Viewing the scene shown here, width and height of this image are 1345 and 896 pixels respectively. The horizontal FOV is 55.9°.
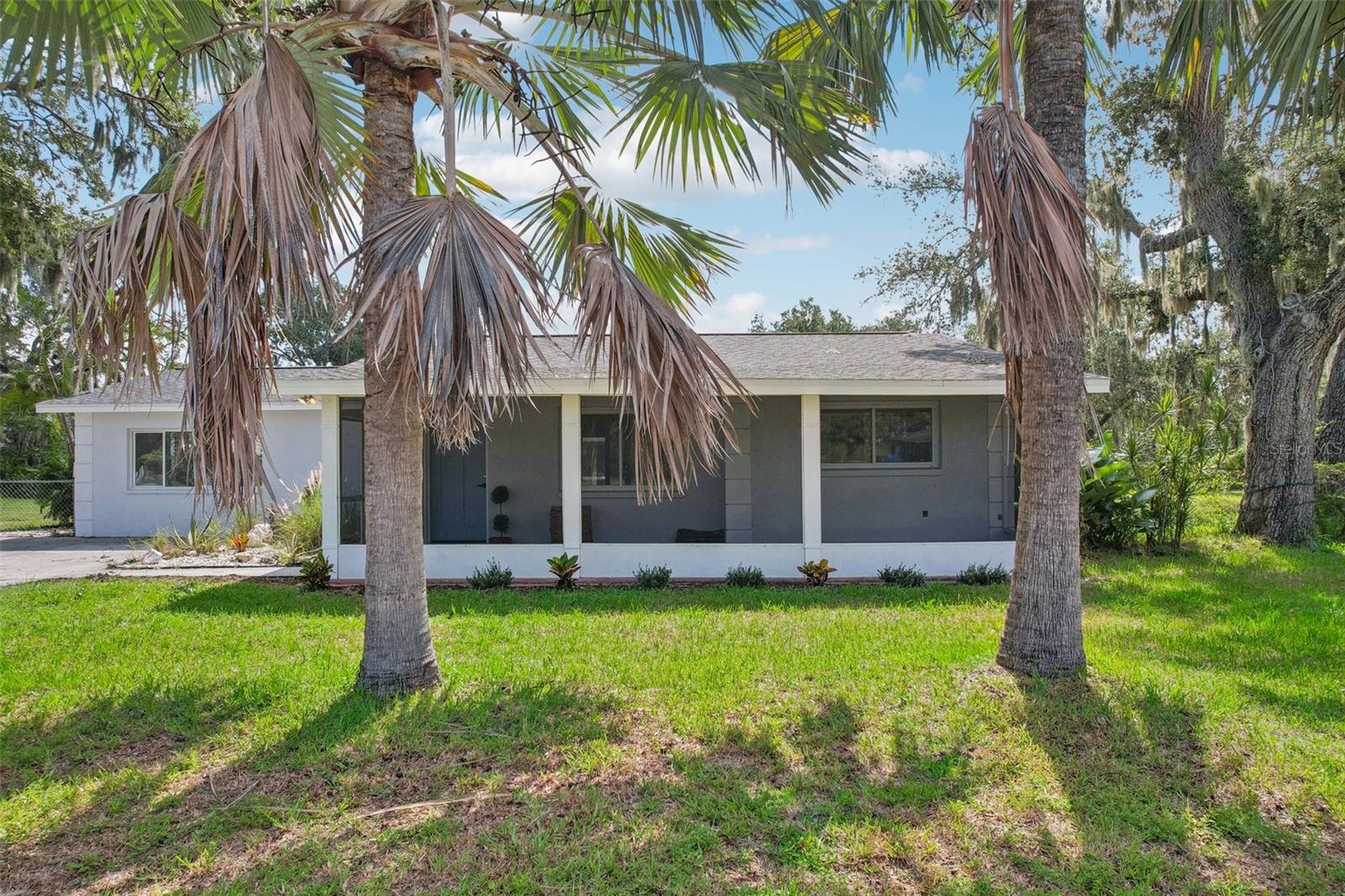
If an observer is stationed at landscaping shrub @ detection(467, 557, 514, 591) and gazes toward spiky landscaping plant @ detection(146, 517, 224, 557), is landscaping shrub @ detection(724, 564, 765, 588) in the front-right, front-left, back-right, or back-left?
back-right

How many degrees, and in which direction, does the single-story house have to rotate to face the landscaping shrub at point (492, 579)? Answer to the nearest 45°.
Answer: approximately 45° to its right

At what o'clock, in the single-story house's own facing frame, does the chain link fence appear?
The chain link fence is roughly at 4 o'clock from the single-story house.

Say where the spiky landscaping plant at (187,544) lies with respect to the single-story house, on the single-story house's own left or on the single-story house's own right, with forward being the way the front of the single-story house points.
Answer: on the single-story house's own right

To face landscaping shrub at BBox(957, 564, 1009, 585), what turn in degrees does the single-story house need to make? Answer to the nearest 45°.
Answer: approximately 45° to its left

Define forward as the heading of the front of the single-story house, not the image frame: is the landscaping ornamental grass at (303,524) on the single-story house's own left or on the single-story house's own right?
on the single-story house's own right

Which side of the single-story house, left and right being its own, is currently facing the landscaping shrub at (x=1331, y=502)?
left

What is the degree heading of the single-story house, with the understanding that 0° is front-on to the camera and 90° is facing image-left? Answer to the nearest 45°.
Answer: approximately 0°

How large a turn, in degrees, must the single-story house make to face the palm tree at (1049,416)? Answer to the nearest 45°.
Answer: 0° — it already faces it

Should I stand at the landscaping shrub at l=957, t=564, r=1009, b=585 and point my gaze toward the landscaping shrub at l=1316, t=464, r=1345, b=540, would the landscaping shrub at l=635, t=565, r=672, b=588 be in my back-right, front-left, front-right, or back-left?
back-left
